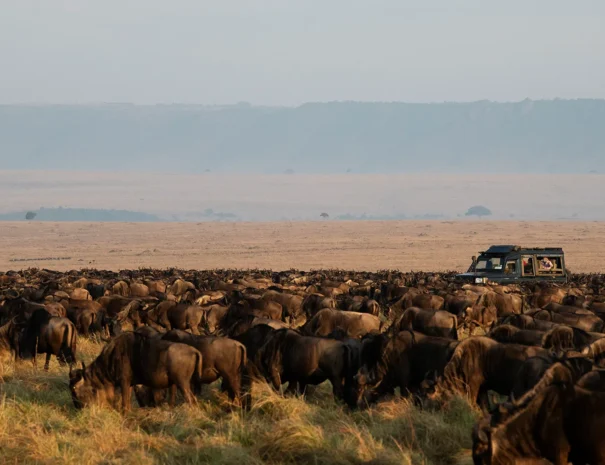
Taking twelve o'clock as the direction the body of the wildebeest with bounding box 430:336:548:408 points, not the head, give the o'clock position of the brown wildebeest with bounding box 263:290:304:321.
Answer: The brown wildebeest is roughly at 2 o'clock from the wildebeest.

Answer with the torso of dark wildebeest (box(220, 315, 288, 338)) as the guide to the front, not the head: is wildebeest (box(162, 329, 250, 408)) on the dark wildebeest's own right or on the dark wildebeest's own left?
on the dark wildebeest's own left

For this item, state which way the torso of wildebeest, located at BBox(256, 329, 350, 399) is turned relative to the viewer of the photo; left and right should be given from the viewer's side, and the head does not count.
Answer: facing to the left of the viewer

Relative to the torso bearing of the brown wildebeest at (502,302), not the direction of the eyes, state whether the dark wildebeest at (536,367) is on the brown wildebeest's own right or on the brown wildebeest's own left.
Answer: on the brown wildebeest's own left

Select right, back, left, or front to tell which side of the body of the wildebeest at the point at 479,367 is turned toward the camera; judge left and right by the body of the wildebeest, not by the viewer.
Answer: left

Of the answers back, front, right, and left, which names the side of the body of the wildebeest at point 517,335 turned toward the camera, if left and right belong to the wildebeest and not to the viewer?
left

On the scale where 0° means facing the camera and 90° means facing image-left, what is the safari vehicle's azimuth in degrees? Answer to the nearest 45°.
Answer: approximately 45°

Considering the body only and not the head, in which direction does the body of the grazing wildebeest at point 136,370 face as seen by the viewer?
to the viewer's left

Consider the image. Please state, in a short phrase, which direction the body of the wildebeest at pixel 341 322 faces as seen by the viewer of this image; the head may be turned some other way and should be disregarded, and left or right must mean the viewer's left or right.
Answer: facing to the left of the viewer

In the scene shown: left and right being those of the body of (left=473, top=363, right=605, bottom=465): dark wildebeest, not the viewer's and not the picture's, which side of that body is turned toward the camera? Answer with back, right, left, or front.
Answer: left

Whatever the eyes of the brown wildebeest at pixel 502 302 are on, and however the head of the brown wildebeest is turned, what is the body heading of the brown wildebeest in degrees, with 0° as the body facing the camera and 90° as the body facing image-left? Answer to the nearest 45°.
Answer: approximately 90°
